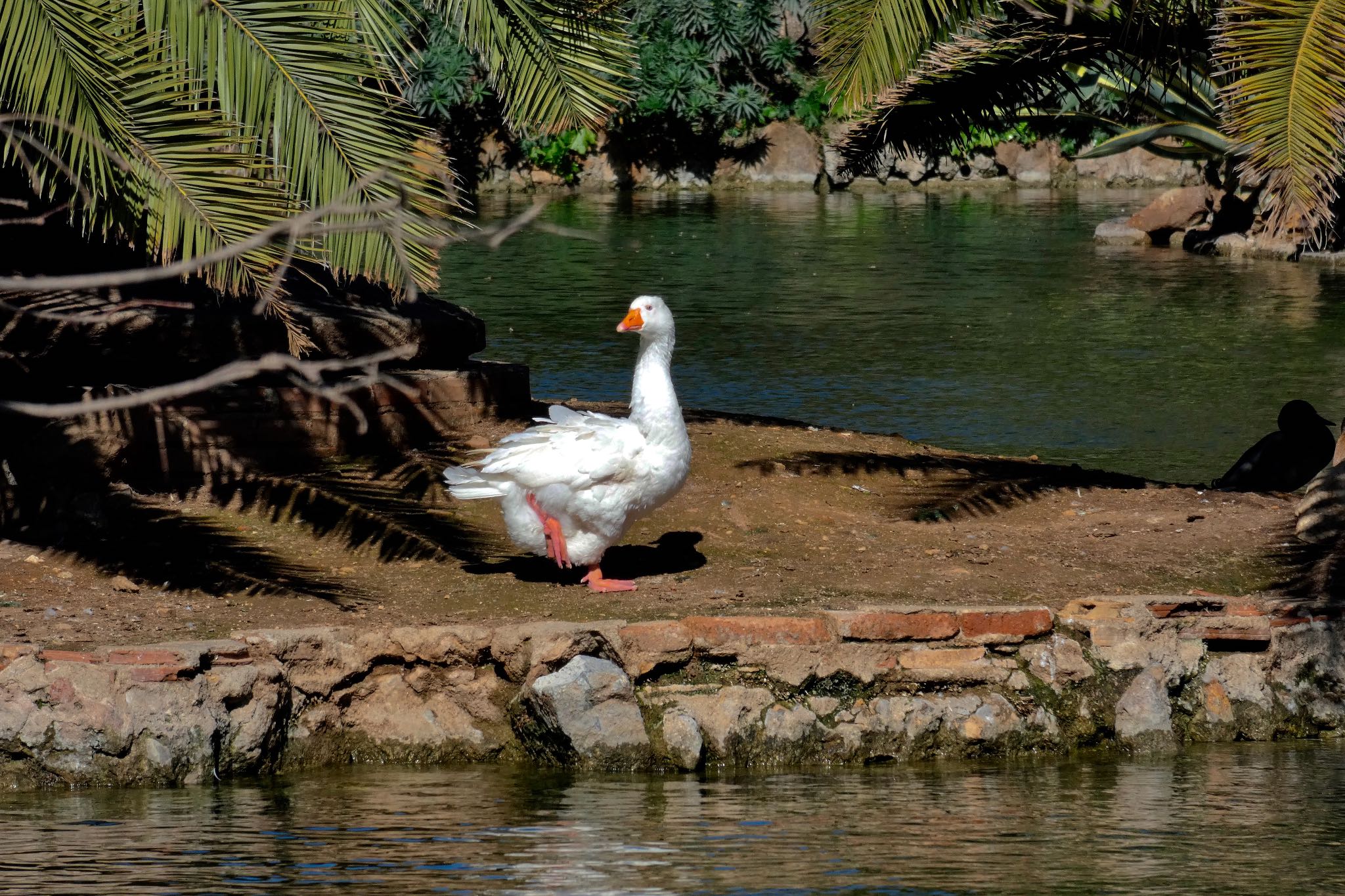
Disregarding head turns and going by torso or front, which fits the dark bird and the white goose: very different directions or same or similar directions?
same or similar directions

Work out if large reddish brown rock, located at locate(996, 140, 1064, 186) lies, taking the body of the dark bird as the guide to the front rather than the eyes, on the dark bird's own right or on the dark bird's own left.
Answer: on the dark bird's own left

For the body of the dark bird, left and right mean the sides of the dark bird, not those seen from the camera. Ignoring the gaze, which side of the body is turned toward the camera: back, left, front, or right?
right

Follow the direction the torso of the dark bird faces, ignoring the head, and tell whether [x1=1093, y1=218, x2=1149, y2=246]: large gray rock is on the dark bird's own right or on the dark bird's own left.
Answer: on the dark bird's own left

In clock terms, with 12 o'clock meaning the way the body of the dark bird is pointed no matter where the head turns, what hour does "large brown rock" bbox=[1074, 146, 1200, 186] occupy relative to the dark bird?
The large brown rock is roughly at 9 o'clock from the dark bird.

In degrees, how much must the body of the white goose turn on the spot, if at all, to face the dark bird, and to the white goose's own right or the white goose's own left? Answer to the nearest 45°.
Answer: approximately 45° to the white goose's own left

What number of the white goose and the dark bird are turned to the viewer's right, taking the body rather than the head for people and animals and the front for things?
2

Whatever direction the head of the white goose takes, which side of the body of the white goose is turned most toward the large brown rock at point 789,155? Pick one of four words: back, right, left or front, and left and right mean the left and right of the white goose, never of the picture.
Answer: left

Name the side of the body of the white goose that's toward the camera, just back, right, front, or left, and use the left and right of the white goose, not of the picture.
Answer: right
